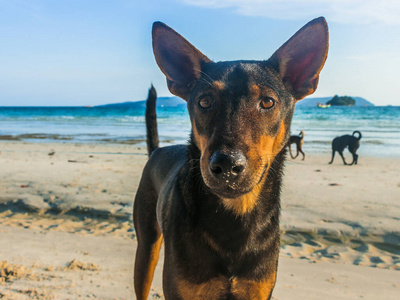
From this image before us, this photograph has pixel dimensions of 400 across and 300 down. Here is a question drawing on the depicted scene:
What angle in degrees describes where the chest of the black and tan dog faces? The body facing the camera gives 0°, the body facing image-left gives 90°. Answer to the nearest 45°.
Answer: approximately 0°
